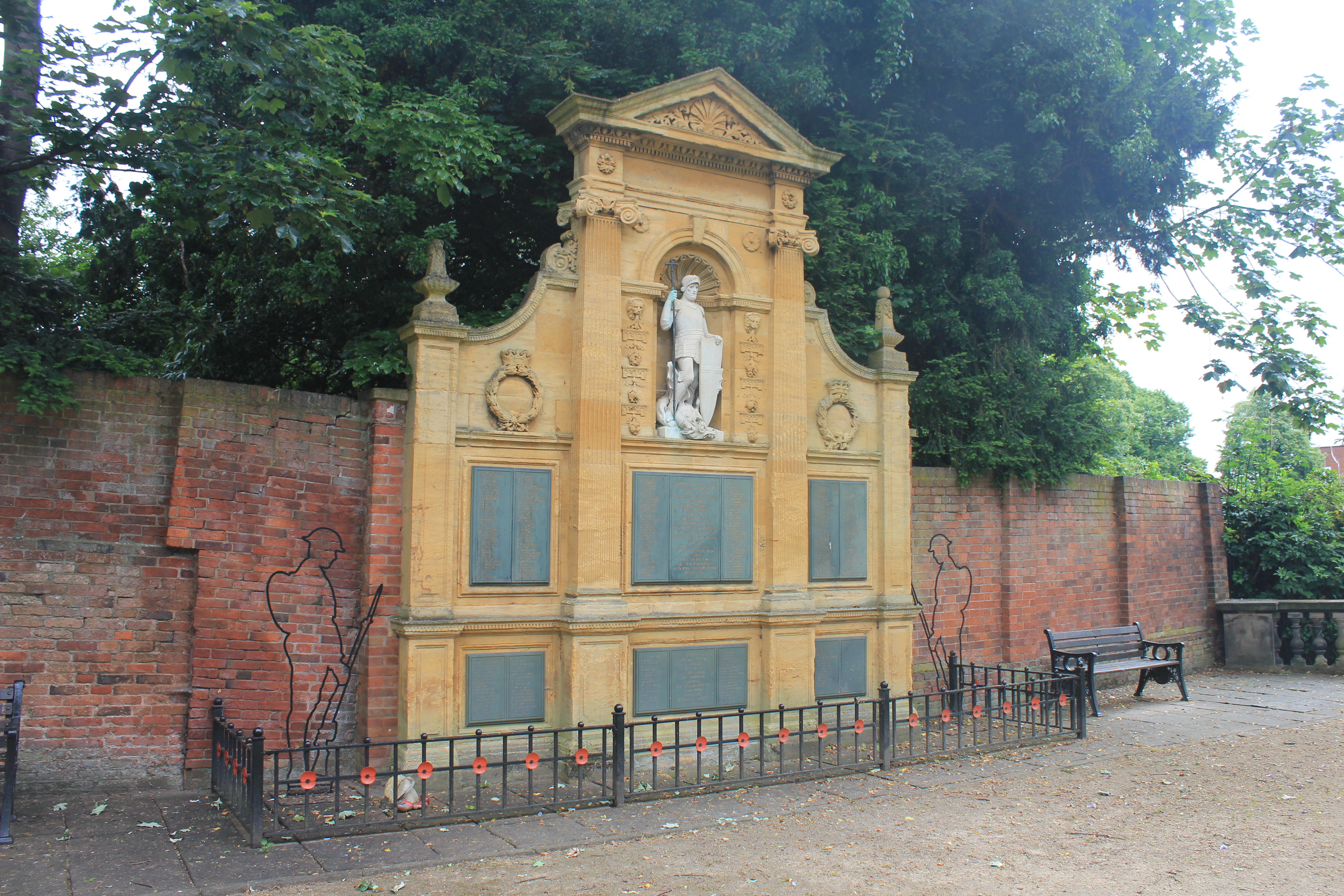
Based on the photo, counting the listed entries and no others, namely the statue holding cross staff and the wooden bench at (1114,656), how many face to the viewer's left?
0

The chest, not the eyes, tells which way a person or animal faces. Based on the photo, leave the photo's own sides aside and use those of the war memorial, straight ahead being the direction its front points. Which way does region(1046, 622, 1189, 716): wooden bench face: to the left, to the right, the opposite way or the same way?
the same way

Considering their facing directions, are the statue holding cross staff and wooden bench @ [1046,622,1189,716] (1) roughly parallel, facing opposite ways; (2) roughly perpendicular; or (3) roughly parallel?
roughly parallel

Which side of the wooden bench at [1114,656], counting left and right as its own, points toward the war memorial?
right

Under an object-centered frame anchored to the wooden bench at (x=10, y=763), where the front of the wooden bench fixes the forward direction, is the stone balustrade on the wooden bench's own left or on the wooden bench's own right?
on the wooden bench's own left

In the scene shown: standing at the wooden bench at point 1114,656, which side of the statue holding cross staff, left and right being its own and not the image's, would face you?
left

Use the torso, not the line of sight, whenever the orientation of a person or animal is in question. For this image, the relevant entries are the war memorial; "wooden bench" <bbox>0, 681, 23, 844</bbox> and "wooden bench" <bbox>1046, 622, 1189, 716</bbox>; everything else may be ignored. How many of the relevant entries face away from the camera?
0

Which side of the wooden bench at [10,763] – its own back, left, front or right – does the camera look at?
front

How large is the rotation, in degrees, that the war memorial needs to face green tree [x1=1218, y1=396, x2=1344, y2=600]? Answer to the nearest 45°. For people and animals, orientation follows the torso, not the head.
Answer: approximately 90° to its left

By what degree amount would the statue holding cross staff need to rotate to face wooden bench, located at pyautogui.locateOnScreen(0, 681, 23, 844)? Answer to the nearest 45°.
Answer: approximately 90° to its right

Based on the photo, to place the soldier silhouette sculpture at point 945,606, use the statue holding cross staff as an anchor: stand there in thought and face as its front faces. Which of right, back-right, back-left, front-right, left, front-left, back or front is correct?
left

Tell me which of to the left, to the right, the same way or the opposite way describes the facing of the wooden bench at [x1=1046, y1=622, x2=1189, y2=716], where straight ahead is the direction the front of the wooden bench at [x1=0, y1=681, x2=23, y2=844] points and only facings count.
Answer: the same way

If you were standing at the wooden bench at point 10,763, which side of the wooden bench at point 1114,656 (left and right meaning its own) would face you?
right

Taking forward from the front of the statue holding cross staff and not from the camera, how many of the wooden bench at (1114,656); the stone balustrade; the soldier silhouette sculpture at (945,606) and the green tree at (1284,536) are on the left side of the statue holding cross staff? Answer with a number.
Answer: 4

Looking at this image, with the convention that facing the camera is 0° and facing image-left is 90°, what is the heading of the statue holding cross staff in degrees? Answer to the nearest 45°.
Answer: approximately 315°

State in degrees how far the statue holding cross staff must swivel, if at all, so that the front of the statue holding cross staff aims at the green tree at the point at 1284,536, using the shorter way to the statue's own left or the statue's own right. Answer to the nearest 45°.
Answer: approximately 90° to the statue's own left
